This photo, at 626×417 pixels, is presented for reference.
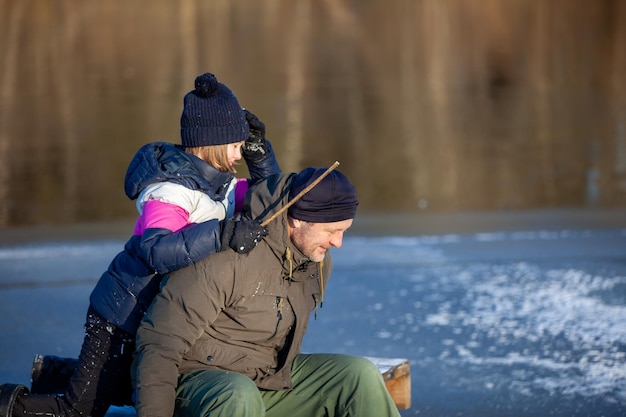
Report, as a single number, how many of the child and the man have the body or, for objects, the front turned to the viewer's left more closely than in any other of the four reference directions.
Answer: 0

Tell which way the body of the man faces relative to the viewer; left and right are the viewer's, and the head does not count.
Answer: facing the viewer and to the right of the viewer

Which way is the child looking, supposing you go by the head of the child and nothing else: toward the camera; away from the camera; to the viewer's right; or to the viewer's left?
to the viewer's right

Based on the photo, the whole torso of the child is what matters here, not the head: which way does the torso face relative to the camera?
to the viewer's right

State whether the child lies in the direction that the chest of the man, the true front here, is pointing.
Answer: no
